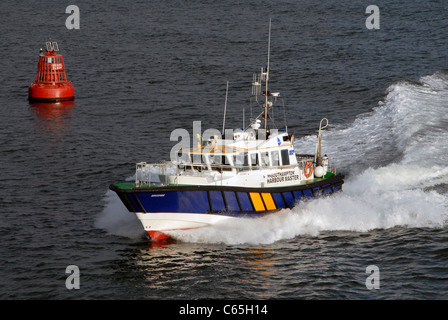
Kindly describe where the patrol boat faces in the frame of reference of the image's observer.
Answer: facing the viewer and to the left of the viewer
